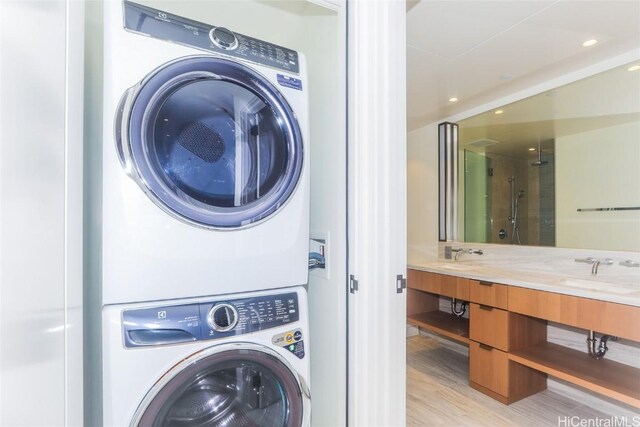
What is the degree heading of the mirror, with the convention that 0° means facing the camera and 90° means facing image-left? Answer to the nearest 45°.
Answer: approximately 45°

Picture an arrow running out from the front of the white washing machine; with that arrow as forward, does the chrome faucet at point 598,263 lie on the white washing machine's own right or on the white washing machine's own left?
on the white washing machine's own left

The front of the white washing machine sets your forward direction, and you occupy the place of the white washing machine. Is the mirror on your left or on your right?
on your left

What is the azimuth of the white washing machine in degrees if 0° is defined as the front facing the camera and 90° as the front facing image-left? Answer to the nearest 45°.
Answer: approximately 0°
